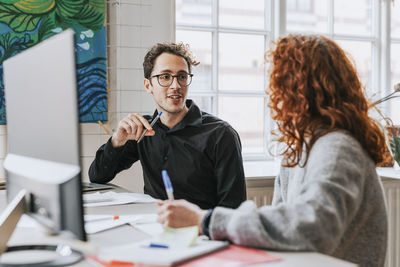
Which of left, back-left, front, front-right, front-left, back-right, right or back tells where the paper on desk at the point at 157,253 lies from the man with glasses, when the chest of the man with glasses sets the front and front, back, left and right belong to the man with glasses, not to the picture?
front-left

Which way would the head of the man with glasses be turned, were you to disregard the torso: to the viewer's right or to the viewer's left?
to the viewer's right

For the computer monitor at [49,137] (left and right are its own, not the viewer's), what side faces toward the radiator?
front

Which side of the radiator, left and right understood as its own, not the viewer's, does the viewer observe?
front

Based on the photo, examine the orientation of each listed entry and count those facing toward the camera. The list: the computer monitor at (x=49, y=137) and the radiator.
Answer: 1

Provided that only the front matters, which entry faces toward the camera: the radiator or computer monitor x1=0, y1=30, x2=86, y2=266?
the radiator

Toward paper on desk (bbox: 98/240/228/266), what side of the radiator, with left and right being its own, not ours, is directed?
front

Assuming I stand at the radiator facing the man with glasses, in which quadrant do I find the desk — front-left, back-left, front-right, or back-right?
front-left

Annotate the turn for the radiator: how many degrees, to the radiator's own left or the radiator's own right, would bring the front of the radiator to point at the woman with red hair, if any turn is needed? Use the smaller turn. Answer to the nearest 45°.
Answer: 0° — it already faces them

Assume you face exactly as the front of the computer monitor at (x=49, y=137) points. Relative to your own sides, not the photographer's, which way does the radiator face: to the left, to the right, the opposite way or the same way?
the opposite way

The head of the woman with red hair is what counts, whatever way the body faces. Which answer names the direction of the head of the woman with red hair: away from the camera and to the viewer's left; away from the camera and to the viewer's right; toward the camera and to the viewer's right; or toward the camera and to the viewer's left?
away from the camera and to the viewer's left

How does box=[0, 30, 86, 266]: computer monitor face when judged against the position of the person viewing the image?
facing away from the viewer and to the right of the viewer
